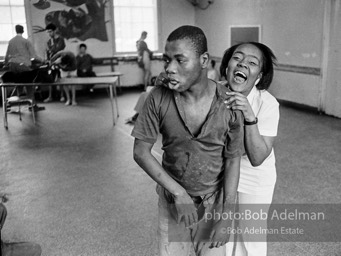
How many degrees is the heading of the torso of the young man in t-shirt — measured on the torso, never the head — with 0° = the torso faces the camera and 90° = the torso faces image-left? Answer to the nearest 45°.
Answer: approximately 0°

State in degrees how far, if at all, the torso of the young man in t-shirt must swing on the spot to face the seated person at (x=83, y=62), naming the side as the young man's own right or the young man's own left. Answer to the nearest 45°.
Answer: approximately 180°

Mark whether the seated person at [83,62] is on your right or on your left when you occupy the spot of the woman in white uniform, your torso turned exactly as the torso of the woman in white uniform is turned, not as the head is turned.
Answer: on your right

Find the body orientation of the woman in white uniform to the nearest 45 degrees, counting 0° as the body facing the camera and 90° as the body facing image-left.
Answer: approximately 45°

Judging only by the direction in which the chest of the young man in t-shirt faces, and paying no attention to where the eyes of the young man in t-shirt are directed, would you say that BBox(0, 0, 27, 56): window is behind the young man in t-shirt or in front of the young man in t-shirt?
behind

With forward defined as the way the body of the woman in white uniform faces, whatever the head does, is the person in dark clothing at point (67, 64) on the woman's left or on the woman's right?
on the woman's right

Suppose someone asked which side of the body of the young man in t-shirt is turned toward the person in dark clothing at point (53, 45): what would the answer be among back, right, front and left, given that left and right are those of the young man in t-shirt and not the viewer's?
back

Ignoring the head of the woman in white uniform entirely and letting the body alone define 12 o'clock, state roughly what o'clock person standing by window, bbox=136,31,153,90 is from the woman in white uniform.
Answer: The person standing by window is roughly at 4 o'clock from the woman in white uniform.

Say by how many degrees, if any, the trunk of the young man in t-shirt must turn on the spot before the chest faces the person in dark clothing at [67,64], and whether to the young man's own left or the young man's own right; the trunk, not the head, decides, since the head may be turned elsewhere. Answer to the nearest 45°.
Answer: approximately 180°

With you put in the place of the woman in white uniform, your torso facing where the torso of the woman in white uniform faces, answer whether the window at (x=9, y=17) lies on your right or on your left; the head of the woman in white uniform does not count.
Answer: on your right
